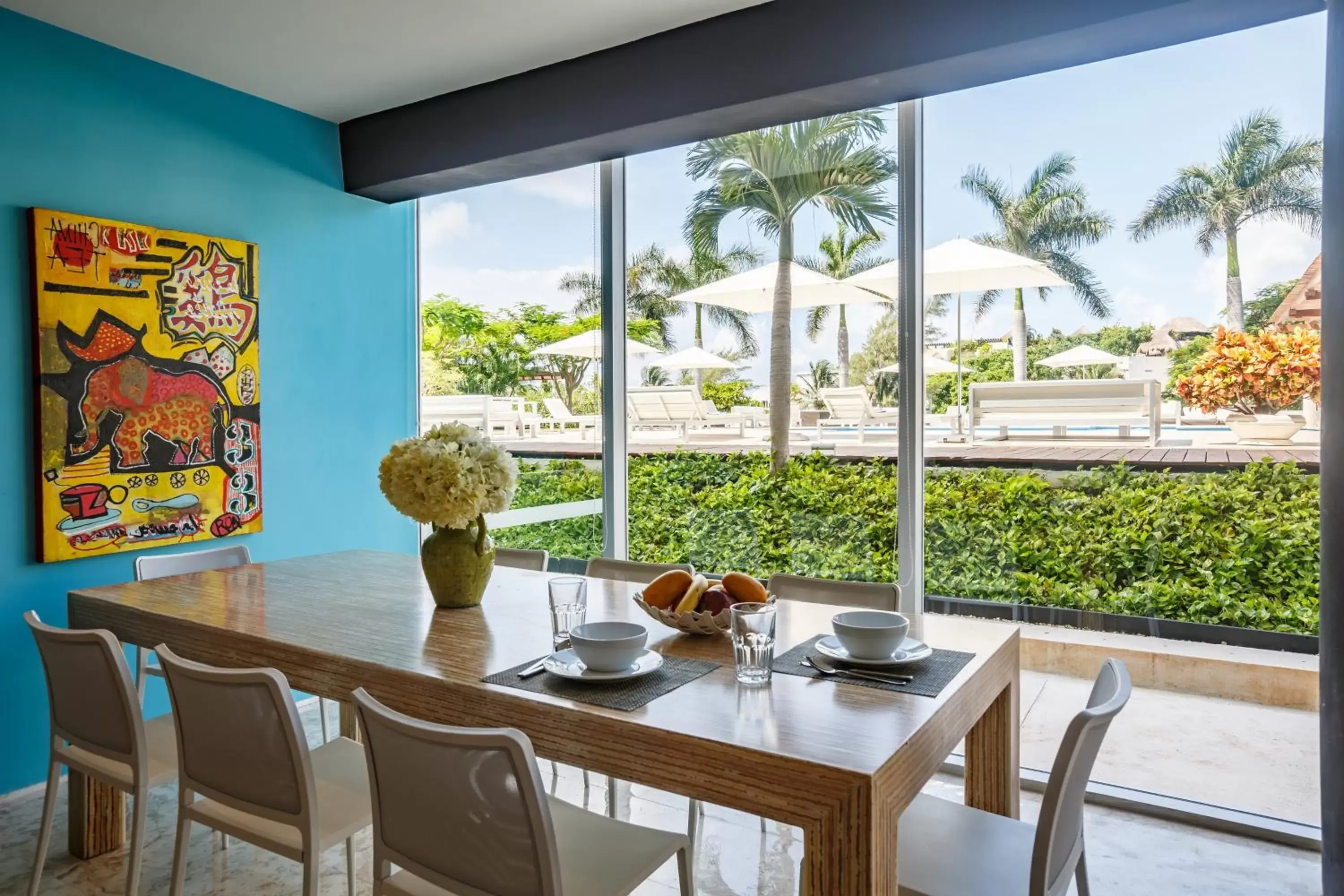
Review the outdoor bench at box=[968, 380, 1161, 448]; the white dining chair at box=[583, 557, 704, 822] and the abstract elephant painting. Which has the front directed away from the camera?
the outdoor bench

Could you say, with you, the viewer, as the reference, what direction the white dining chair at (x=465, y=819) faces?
facing away from the viewer and to the right of the viewer

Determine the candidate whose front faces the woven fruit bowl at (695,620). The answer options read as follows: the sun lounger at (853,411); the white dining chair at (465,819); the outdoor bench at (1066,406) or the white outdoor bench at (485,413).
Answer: the white dining chair

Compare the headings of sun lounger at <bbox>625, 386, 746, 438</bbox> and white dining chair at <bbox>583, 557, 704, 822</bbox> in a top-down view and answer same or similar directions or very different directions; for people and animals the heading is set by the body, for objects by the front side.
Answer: very different directions

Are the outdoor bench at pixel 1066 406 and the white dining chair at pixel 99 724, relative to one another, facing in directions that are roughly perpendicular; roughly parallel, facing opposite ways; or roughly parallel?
roughly parallel

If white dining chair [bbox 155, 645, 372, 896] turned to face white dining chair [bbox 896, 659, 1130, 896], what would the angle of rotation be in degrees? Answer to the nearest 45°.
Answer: approximately 90° to its right

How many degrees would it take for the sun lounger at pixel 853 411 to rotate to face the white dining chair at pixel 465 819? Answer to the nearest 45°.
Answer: approximately 135° to its right

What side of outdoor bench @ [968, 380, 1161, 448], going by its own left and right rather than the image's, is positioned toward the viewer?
back

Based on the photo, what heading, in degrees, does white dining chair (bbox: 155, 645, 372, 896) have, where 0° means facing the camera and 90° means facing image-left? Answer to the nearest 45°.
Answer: approximately 225°
